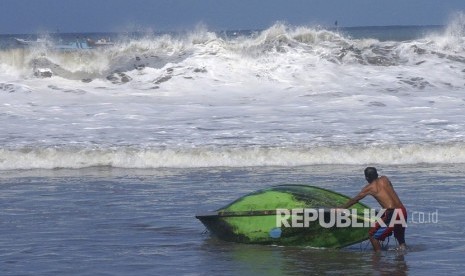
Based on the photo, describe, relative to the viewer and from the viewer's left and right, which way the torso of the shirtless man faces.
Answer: facing away from the viewer and to the left of the viewer

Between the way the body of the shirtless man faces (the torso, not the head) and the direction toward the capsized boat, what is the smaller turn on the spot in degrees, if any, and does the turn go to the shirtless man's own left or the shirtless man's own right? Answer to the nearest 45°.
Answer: approximately 45° to the shirtless man's own left
